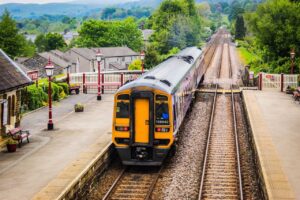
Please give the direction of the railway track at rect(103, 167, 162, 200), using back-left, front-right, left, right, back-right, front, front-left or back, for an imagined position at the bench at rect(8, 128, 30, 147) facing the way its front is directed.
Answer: front

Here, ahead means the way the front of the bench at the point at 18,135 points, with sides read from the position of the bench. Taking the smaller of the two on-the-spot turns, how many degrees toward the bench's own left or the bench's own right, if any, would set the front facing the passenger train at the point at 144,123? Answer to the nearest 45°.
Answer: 0° — it already faces it

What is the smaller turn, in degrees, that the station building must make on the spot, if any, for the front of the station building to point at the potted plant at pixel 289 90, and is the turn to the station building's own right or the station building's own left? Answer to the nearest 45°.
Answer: approximately 90° to the station building's own left

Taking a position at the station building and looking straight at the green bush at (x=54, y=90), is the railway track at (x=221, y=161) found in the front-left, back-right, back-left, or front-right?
back-right

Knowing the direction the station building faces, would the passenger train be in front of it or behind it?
in front

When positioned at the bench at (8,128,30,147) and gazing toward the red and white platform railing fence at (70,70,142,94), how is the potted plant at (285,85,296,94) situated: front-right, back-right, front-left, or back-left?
front-right

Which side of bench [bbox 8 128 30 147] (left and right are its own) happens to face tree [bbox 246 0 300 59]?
left

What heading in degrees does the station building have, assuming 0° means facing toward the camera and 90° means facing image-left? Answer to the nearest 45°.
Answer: approximately 315°

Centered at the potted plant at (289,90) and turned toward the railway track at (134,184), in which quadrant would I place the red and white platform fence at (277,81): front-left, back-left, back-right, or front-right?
back-right

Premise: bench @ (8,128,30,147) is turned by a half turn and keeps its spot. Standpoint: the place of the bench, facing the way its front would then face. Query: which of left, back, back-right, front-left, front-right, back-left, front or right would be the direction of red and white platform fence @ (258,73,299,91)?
right

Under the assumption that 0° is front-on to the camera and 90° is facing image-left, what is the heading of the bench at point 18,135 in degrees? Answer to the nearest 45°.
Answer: approximately 315°

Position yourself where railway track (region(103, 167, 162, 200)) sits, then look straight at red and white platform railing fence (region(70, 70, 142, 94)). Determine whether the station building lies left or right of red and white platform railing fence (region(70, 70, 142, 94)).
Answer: left
